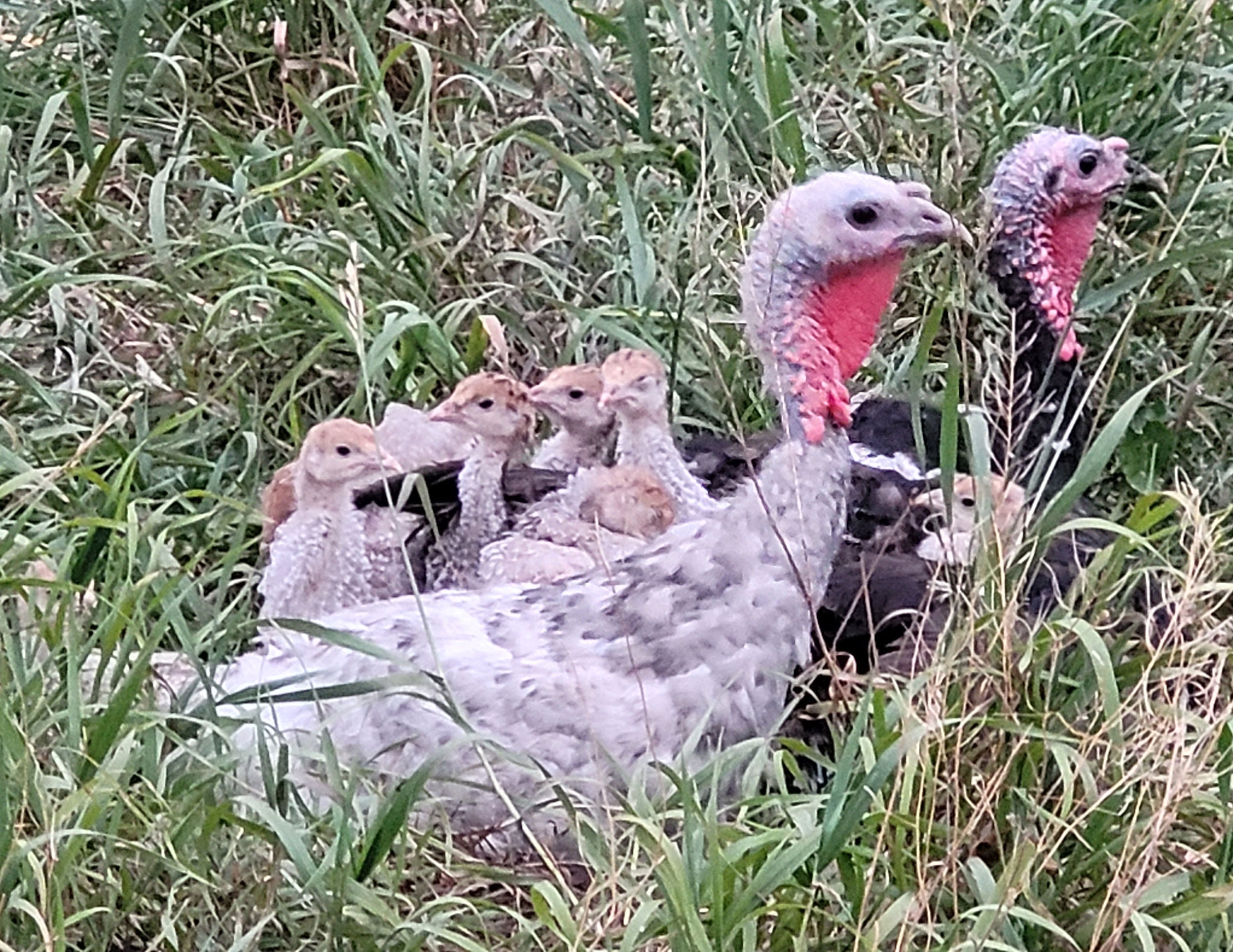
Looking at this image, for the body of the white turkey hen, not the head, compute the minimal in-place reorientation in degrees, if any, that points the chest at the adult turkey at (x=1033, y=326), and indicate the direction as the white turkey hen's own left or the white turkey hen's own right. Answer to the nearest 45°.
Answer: approximately 45° to the white turkey hen's own left

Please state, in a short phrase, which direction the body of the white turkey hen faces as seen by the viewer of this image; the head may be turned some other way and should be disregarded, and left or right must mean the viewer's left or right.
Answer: facing to the right of the viewer

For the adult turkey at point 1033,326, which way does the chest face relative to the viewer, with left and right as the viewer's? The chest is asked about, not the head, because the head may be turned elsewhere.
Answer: facing to the right of the viewer

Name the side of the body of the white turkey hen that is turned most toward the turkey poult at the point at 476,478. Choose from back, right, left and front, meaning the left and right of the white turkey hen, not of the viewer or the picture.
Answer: left

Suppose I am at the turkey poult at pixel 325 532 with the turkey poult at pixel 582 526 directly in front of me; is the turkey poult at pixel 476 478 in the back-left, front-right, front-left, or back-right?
front-left

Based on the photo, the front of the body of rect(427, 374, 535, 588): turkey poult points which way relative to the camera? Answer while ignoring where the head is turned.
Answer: to the viewer's left

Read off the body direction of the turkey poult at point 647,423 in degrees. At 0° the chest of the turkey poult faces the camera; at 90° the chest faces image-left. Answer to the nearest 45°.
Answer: approximately 45°

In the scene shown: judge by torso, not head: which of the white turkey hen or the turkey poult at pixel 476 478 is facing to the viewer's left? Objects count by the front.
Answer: the turkey poult

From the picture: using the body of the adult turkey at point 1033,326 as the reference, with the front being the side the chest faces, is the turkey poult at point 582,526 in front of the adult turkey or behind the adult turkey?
behind
